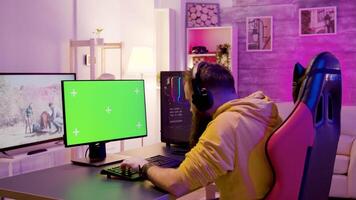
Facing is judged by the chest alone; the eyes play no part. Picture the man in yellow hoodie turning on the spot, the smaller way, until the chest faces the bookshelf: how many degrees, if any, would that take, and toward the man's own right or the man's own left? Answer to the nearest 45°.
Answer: approximately 45° to the man's own right

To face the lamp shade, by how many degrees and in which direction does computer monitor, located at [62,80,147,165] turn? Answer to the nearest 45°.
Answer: approximately 135° to its left

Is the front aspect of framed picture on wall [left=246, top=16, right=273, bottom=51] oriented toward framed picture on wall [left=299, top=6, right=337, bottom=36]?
no

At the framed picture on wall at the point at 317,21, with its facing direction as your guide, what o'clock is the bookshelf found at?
The bookshelf is roughly at 3 o'clock from the framed picture on wall.

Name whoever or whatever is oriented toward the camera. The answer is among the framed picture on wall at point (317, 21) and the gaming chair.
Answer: the framed picture on wall

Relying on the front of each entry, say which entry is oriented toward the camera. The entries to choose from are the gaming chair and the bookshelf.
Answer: the bookshelf

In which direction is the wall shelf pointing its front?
toward the camera

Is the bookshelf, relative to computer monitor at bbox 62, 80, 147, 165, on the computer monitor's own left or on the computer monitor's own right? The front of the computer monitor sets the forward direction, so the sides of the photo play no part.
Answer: on the computer monitor's own left

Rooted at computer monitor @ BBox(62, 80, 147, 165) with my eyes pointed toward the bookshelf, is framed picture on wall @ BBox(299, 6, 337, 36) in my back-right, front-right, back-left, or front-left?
front-right

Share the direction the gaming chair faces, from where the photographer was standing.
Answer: facing away from the viewer and to the left of the viewer

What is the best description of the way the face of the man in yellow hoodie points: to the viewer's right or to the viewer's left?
to the viewer's left

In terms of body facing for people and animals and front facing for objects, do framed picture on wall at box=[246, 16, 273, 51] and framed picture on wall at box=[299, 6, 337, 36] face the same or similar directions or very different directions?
same or similar directions

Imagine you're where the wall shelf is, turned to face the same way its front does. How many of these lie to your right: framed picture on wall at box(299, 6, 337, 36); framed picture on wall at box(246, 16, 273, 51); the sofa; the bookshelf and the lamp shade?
0

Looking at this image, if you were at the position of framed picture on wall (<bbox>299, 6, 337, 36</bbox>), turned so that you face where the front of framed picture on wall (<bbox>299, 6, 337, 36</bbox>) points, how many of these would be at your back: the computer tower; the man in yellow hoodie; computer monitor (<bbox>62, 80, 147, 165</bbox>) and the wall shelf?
0

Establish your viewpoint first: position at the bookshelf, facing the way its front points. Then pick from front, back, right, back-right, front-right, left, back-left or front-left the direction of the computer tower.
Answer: front

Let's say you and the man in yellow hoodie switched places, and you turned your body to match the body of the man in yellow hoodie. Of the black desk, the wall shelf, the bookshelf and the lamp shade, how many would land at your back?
0

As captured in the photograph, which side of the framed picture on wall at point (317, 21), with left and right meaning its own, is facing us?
front

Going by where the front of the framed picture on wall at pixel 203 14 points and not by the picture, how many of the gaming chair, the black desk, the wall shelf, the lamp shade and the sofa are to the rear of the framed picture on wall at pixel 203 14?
0
